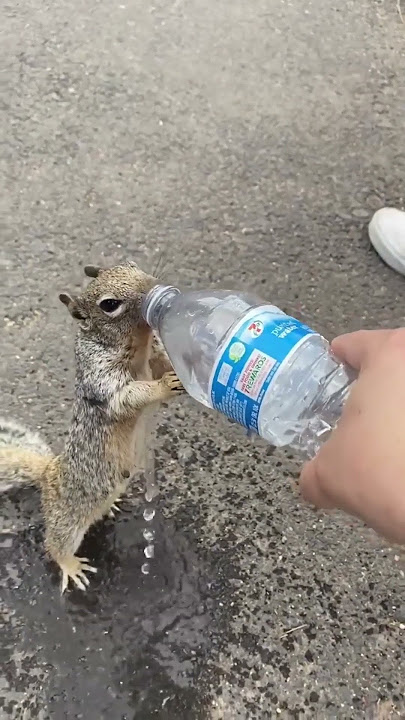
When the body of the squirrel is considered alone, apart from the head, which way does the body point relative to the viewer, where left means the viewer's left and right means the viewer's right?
facing to the right of the viewer
